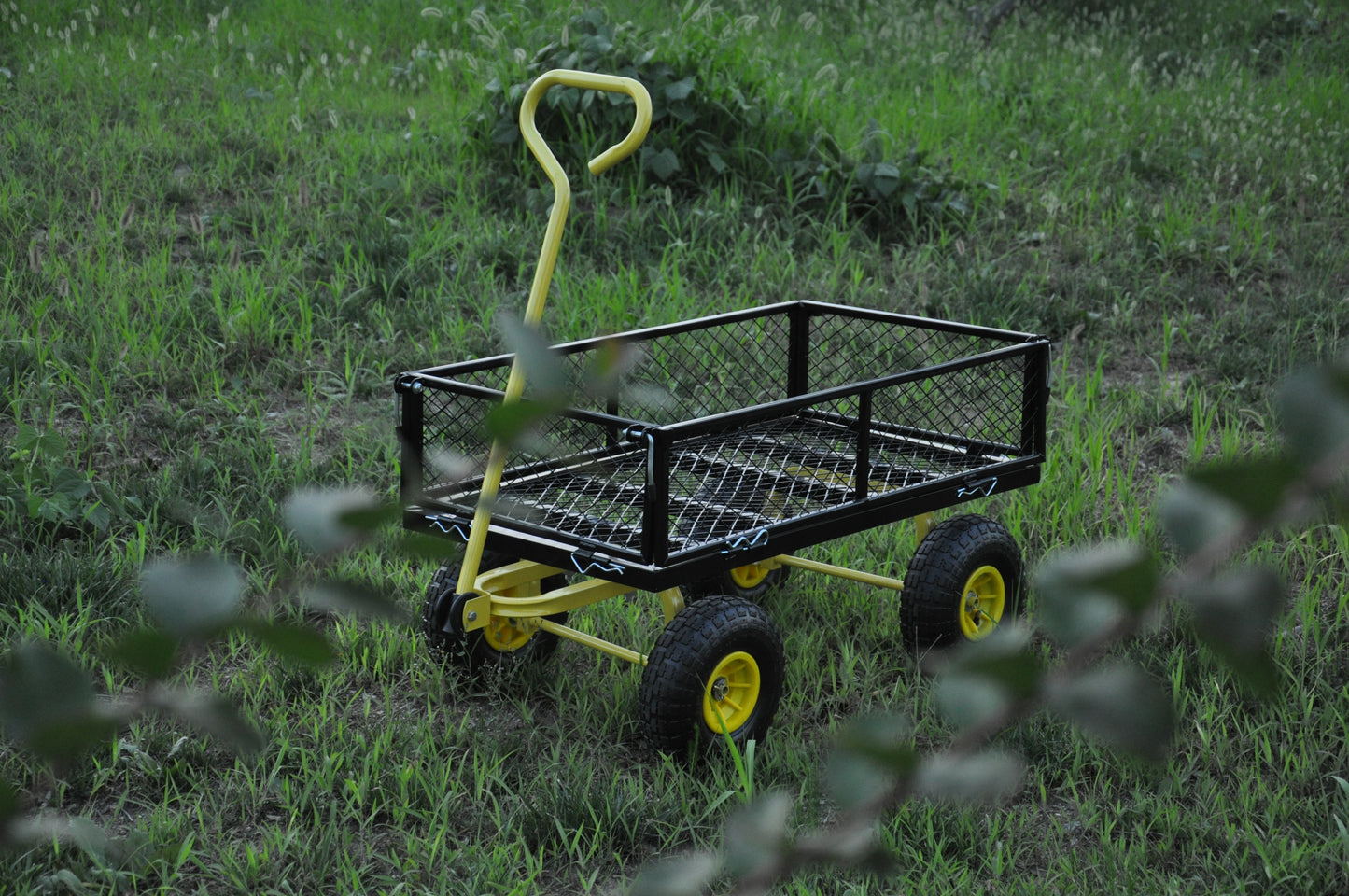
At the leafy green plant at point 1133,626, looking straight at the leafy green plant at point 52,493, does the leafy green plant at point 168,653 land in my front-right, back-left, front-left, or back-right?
front-left

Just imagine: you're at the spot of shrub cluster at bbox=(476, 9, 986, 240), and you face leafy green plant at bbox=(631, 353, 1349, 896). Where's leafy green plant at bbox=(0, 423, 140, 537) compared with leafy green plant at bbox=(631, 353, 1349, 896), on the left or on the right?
right

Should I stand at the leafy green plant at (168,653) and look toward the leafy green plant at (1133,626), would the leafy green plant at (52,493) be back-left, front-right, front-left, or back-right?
back-left

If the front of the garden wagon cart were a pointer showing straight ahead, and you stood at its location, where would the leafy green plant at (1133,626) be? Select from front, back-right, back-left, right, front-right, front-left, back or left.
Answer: front-left

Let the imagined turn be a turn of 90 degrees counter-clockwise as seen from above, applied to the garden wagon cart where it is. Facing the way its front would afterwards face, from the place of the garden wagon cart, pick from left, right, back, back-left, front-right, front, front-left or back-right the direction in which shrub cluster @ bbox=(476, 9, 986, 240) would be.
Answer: back-left

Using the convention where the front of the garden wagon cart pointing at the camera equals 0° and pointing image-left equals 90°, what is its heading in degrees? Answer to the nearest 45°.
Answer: approximately 45°

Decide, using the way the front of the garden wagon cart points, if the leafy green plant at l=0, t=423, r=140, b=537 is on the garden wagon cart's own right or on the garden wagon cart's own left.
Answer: on the garden wagon cart's own right

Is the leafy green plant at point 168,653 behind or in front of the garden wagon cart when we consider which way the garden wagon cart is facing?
in front
